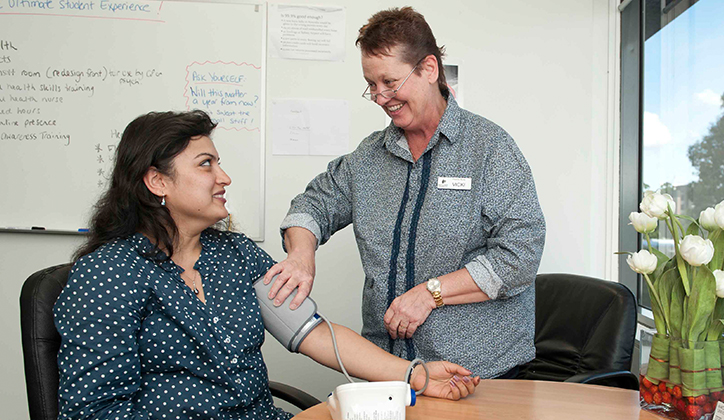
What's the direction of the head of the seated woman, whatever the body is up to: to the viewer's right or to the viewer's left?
to the viewer's right

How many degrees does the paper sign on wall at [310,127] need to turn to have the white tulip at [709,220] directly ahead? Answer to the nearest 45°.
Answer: approximately 45° to its left

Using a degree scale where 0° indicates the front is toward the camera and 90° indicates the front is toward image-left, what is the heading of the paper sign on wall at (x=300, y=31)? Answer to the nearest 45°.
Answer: approximately 0°

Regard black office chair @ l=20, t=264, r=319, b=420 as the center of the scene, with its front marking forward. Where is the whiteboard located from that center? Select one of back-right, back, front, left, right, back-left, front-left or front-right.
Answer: back-left

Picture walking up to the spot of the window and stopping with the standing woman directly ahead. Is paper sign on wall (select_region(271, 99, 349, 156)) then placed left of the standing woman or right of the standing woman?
right

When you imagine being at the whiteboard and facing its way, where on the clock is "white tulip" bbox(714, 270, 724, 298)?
The white tulip is roughly at 11 o'clock from the whiteboard.

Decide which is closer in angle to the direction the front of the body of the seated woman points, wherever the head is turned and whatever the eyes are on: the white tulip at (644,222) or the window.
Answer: the white tulip

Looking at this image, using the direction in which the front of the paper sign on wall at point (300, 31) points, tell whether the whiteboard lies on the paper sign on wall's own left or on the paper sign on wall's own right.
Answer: on the paper sign on wall's own right

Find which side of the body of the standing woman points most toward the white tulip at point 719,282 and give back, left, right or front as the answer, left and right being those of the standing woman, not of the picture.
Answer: left

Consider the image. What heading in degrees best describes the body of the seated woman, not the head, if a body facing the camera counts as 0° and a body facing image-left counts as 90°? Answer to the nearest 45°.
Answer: approximately 315°
